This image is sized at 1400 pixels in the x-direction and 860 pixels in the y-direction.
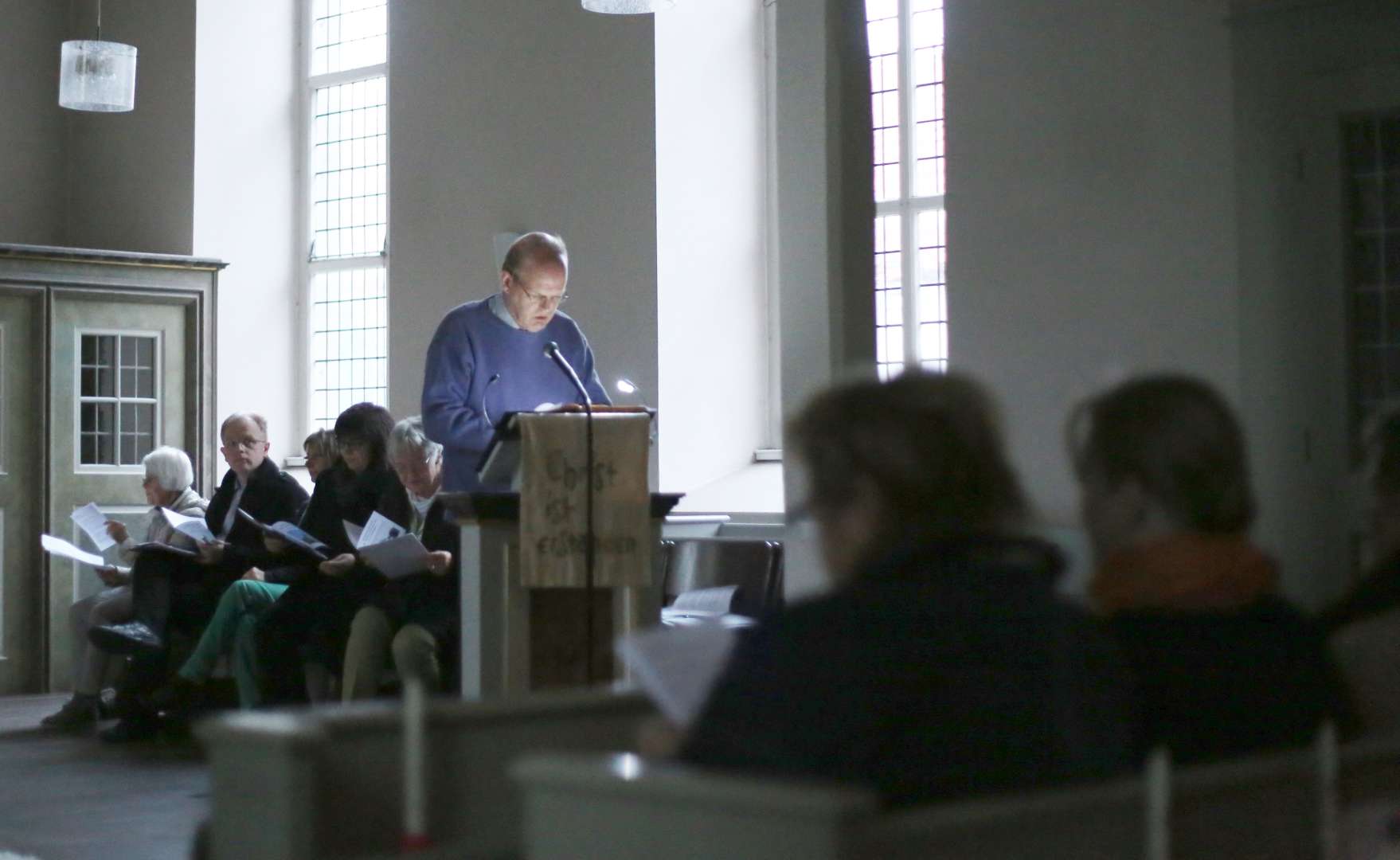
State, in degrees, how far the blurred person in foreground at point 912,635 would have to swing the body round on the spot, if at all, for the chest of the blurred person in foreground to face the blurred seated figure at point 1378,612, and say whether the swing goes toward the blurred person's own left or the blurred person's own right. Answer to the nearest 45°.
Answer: approximately 90° to the blurred person's own right

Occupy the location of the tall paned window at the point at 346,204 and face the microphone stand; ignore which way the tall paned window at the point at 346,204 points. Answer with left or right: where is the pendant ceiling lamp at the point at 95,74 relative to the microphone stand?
right

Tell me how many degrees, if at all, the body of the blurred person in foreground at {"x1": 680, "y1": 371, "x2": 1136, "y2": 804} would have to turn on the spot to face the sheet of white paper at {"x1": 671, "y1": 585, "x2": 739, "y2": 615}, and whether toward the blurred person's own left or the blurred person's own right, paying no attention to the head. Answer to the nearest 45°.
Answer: approximately 45° to the blurred person's own right

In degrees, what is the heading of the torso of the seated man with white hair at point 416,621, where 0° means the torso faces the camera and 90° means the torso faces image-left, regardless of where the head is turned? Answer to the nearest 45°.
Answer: approximately 45°

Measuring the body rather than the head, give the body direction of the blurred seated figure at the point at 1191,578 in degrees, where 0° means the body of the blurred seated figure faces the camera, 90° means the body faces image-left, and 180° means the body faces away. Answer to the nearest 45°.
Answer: approximately 135°

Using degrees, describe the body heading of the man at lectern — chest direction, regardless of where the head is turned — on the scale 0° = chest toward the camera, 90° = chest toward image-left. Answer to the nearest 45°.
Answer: approximately 315°

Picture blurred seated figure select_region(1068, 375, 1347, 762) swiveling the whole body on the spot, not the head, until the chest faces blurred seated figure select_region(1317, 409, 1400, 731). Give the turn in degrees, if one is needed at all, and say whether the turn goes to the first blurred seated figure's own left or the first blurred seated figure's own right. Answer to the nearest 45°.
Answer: approximately 90° to the first blurred seated figure's own right

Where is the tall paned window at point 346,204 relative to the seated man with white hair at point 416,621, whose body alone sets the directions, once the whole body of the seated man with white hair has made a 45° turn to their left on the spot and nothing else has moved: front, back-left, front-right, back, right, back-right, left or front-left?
back
